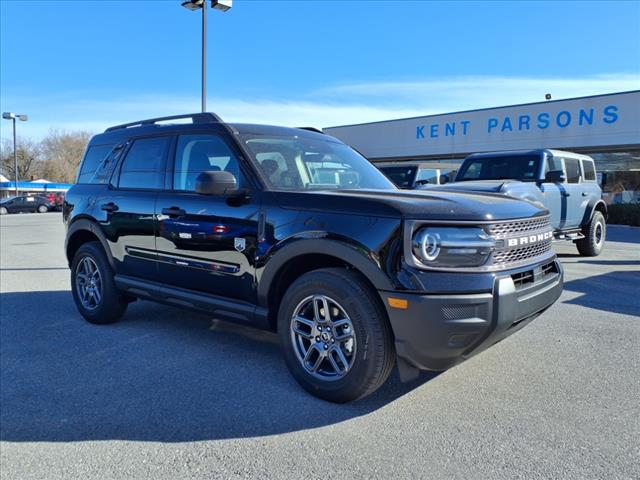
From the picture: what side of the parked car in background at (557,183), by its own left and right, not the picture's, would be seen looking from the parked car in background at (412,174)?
right

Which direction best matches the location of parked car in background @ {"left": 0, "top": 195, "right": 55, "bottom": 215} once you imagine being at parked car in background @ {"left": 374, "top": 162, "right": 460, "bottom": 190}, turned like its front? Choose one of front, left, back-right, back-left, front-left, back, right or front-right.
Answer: right

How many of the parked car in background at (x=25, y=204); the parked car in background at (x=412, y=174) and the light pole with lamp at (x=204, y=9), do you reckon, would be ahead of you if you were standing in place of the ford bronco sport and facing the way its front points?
0

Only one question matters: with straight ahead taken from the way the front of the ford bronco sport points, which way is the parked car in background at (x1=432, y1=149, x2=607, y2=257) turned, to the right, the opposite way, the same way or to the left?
to the right

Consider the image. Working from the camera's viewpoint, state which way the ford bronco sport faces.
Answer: facing the viewer and to the right of the viewer

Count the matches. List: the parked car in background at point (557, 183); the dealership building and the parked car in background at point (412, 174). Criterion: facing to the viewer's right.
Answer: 0

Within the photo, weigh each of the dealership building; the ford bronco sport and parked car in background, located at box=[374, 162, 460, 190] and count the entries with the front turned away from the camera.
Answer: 0

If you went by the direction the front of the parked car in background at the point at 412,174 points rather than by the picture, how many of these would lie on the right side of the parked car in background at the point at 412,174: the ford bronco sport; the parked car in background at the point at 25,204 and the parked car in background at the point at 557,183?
1

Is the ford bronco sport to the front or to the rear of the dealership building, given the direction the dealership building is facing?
to the front

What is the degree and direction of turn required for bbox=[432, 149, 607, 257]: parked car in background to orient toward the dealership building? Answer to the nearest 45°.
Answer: approximately 135° to its right

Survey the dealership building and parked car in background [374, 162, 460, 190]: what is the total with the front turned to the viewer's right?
0

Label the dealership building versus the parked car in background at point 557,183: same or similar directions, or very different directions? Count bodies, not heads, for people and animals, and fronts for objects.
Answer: same or similar directions

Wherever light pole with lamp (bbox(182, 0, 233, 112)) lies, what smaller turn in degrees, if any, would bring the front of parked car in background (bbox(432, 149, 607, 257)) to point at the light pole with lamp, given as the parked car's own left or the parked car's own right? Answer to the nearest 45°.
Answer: approximately 45° to the parked car's own right

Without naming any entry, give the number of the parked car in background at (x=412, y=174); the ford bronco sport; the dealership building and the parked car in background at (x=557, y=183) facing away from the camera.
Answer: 0

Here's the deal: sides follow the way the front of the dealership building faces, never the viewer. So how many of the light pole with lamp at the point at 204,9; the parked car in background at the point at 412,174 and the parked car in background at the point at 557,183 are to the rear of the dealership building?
0

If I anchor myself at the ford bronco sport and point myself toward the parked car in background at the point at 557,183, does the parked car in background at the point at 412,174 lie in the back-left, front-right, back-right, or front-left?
front-left

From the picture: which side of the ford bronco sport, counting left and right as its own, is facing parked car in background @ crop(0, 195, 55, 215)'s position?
back

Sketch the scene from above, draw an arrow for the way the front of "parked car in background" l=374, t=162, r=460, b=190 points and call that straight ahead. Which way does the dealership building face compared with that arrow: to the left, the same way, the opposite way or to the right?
the same way

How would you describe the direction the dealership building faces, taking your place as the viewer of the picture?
facing the viewer and to the left of the viewer

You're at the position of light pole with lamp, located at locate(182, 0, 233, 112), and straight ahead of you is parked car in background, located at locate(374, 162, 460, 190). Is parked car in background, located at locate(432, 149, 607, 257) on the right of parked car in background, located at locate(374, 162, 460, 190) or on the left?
right
